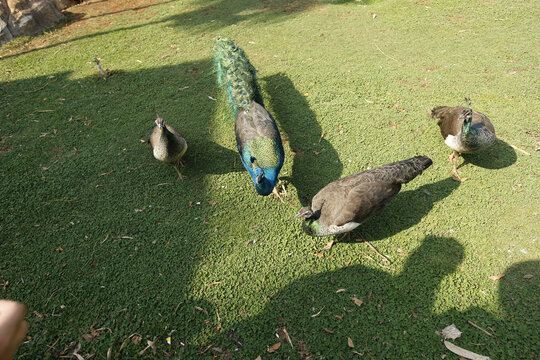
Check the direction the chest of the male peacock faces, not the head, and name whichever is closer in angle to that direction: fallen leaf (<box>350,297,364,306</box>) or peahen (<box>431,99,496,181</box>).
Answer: the fallen leaf

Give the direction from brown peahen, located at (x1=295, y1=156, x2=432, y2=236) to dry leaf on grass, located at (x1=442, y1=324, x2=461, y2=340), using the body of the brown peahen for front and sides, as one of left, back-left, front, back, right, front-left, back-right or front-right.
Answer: left

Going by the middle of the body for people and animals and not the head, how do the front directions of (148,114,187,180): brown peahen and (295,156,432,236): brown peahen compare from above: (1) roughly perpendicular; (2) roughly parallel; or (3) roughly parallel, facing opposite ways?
roughly perpendicular

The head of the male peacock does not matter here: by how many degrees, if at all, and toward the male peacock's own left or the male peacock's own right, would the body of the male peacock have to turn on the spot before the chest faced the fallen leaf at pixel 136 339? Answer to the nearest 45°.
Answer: approximately 45° to the male peacock's own right

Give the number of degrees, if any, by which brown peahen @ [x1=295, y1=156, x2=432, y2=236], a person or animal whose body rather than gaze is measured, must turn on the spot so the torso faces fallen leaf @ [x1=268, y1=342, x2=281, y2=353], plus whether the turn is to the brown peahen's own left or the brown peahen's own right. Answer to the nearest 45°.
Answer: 0° — it already faces it

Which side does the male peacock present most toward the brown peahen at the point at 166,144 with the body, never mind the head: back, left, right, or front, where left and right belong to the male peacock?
right

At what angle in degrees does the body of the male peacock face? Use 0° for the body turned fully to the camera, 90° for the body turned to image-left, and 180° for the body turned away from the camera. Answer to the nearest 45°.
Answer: approximately 0°
